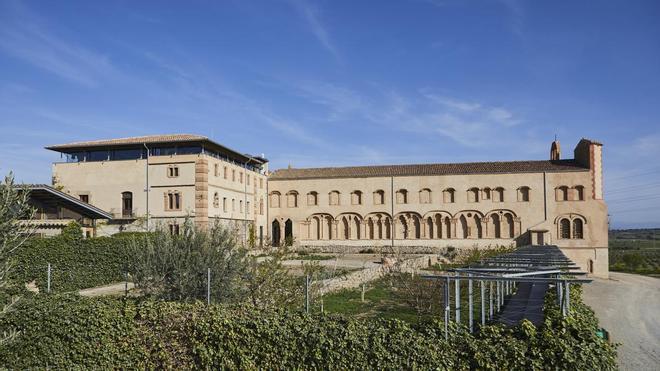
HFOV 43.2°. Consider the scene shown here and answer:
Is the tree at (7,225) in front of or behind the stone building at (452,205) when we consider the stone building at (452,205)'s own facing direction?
in front

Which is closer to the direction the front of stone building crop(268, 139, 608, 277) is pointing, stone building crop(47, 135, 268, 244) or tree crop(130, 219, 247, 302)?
the tree

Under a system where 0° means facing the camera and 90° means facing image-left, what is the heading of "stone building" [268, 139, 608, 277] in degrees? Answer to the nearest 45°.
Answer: approximately 0°

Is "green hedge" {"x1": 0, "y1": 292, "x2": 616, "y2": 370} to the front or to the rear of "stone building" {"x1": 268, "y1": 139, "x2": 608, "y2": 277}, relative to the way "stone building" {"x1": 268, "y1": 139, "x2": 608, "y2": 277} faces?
to the front

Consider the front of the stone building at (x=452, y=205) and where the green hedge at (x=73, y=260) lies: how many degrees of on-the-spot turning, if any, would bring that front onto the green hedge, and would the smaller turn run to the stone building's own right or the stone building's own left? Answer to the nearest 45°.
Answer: approximately 45° to the stone building's own right
